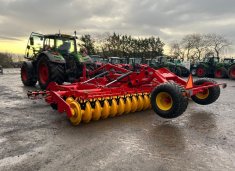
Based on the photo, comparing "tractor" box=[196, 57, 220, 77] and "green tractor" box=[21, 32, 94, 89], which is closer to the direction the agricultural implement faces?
the green tractor

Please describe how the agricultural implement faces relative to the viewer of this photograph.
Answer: facing away from the viewer and to the left of the viewer

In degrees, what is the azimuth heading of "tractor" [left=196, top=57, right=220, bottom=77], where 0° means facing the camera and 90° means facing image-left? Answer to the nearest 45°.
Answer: approximately 45°
